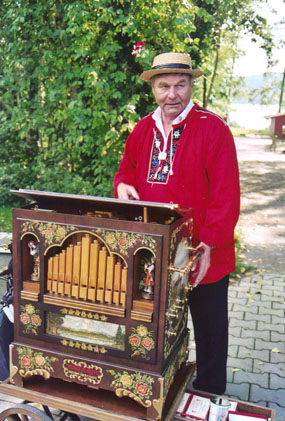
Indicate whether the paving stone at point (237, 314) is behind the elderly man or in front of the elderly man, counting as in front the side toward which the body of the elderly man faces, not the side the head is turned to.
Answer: behind

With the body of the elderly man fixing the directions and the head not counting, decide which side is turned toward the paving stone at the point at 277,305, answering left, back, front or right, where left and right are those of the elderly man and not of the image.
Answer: back

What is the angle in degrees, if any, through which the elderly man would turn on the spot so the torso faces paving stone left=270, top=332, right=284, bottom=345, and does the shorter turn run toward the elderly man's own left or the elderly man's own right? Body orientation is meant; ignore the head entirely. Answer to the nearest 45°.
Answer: approximately 180°

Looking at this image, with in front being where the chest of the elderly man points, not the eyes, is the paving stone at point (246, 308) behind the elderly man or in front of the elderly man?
behind

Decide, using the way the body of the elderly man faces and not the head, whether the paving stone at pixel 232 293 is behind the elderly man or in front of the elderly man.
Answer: behind

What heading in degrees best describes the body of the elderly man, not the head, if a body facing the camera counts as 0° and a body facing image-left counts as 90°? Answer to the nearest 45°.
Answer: approximately 45°

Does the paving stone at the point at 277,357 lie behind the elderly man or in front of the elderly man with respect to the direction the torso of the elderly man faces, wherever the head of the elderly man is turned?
behind

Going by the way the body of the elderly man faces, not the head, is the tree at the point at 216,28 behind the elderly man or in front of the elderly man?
behind

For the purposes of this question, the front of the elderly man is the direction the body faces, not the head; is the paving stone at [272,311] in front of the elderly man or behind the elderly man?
behind
